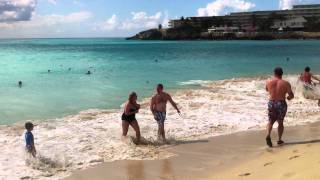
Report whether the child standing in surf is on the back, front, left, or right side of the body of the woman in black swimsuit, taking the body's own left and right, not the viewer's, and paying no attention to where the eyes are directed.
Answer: right

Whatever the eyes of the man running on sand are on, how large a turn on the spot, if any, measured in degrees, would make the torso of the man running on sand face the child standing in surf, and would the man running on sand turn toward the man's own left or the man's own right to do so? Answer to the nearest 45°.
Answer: approximately 90° to the man's own left

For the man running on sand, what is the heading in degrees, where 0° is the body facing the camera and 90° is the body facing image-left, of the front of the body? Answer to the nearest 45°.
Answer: approximately 180°

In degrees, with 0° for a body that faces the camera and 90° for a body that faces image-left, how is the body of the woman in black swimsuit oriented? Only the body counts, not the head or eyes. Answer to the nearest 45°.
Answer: approximately 315°

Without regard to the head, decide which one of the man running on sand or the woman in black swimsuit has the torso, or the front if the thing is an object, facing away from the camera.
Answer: the man running on sand

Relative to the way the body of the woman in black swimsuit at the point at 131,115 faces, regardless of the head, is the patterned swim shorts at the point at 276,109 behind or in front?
in front

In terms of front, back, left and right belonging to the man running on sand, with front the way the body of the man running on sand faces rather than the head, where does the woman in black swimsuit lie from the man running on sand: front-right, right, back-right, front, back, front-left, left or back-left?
left
